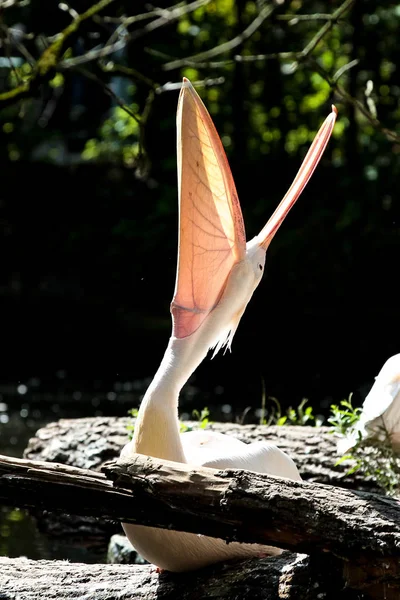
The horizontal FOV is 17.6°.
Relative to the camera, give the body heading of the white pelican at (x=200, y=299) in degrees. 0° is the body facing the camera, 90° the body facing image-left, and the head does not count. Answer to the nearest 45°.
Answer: approximately 90°

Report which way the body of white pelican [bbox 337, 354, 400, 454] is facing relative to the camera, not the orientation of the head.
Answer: to the viewer's right

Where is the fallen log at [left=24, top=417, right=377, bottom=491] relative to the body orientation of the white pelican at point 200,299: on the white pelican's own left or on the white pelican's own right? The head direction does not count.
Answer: on the white pelican's own right

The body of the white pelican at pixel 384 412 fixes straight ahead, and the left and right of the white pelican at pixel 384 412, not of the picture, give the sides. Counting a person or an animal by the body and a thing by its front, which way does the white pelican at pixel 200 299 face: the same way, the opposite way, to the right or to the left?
the opposite way

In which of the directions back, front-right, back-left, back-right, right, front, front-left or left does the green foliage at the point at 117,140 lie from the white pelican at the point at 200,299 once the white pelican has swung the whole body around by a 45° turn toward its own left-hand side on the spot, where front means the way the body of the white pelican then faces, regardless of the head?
back-right

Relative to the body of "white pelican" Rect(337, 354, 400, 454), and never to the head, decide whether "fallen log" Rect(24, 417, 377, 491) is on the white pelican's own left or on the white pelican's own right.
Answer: on the white pelican's own left

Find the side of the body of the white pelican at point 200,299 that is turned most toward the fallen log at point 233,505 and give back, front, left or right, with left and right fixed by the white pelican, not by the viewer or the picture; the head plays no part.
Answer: left
